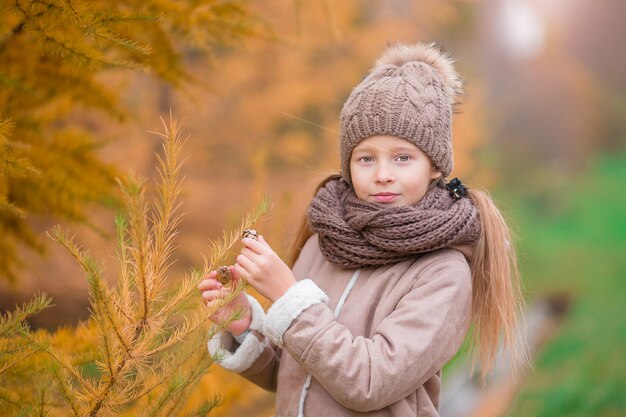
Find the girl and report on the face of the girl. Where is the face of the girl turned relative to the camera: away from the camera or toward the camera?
toward the camera

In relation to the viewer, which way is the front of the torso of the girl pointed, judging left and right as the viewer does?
facing the viewer and to the left of the viewer

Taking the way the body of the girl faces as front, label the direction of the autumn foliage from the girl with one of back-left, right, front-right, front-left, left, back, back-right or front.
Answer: front
